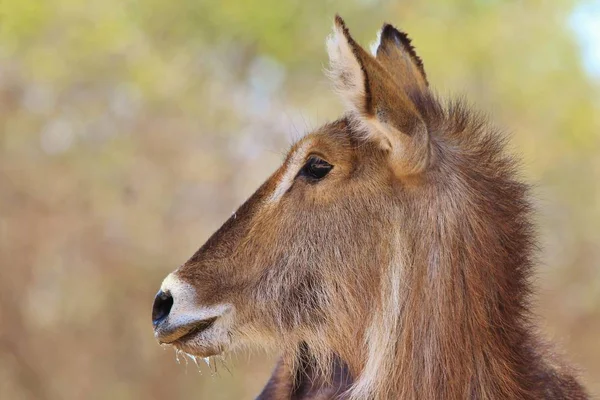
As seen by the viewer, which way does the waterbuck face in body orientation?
to the viewer's left
